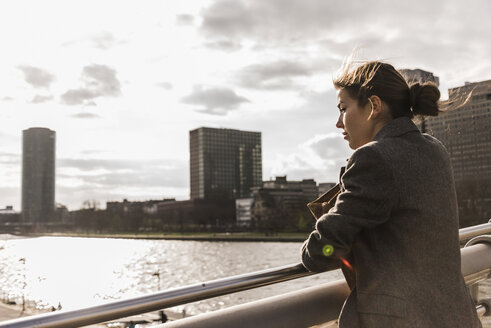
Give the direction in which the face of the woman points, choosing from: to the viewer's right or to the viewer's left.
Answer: to the viewer's left

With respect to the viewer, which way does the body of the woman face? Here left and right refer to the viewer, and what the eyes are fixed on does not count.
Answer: facing away from the viewer and to the left of the viewer

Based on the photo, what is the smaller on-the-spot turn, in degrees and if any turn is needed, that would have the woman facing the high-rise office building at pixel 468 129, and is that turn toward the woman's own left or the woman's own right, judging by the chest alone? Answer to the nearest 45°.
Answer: approximately 45° to the woman's own right
